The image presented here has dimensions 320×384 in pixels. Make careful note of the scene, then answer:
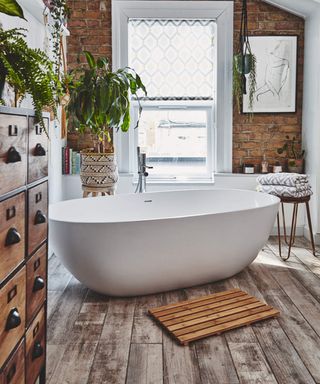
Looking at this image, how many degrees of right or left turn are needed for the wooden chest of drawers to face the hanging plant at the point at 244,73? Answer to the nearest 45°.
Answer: approximately 90° to its left

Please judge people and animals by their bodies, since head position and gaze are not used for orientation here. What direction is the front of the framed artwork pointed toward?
toward the camera

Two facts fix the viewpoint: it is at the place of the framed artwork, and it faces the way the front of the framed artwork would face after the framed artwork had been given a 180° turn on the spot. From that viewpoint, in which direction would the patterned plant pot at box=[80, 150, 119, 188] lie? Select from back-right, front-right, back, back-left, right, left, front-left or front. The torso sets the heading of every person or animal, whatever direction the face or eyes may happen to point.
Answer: back-left

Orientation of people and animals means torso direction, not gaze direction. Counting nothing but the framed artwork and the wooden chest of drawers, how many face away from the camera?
0

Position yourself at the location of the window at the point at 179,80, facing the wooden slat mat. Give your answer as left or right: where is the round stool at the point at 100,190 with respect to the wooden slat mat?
right

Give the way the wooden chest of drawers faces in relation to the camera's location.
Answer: facing the viewer and to the right of the viewer

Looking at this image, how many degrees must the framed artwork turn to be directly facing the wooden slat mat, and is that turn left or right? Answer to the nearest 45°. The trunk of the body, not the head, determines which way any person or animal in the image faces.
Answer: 0° — it already faces it

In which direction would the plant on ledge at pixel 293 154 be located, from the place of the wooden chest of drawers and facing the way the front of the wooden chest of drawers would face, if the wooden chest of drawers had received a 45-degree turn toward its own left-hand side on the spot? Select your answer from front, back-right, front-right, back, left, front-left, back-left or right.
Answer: front-left

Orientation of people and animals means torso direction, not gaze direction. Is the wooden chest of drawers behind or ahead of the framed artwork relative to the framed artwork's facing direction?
ahead

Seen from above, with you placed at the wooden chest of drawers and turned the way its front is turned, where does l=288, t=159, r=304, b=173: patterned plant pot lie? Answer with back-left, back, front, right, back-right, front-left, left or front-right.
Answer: left

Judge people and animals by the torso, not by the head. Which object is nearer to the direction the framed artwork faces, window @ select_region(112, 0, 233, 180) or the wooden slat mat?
the wooden slat mat

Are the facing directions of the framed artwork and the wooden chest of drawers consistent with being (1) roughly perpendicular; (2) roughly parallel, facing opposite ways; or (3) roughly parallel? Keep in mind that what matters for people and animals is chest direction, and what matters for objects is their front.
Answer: roughly perpendicular
